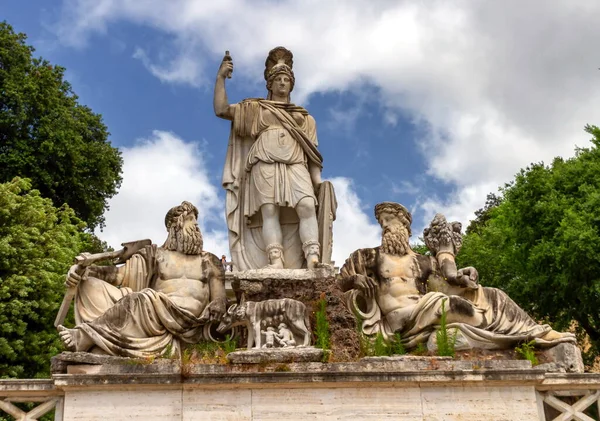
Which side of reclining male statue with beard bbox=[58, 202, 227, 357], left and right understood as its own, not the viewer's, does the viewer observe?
front

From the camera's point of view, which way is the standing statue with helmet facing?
toward the camera

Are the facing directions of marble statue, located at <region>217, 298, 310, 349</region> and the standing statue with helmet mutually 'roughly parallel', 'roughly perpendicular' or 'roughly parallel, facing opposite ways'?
roughly perpendicular

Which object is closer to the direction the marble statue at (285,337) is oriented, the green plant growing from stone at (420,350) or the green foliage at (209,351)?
the green foliage

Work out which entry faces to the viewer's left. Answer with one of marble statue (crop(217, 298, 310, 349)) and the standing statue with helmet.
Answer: the marble statue

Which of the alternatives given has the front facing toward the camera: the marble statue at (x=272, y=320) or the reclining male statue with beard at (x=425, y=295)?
the reclining male statue with beard

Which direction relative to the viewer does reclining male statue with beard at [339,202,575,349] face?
toward the camera

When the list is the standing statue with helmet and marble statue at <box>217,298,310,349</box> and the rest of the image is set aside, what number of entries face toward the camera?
1

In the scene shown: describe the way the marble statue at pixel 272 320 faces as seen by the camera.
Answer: facing to the left of the viewer

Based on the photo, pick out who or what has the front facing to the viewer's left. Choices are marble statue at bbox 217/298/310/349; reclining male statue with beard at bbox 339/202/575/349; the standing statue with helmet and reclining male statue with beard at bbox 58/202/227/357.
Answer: the marble statue
